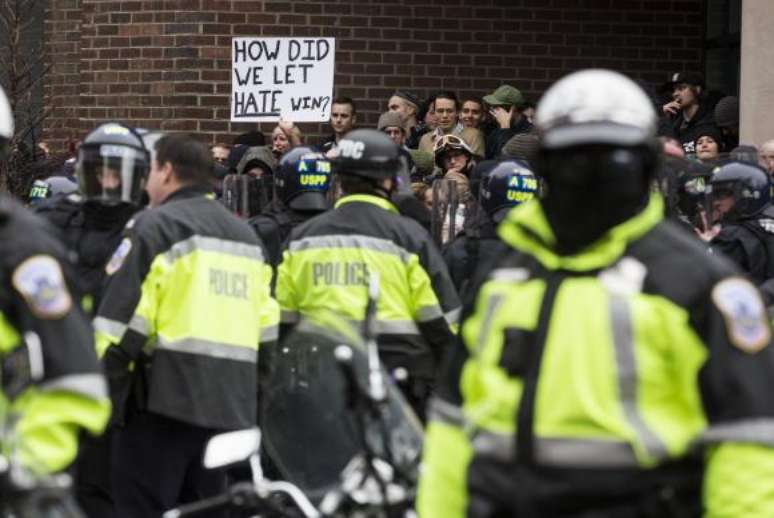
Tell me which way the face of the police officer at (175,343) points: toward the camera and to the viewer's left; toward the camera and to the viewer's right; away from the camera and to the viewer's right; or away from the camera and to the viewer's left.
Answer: away from the camera and to the viewer's left

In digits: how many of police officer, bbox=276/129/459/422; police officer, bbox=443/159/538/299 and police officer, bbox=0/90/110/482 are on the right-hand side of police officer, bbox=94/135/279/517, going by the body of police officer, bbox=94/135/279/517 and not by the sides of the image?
2

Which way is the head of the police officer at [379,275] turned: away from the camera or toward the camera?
away from the camera

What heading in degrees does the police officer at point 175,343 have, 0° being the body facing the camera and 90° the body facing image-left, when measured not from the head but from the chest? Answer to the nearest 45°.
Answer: approximately 135°

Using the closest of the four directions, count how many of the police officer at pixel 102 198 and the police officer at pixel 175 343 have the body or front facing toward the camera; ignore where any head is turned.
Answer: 1

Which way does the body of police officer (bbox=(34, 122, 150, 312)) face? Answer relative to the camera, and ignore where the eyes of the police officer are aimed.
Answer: toward the camera

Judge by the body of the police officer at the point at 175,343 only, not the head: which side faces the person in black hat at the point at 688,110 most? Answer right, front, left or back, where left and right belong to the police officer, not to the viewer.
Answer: right

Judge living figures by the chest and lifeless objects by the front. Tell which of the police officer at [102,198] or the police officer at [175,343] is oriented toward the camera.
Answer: the police officer at [102,198]

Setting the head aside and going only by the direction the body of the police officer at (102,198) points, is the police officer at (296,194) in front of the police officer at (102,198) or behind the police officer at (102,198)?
behind

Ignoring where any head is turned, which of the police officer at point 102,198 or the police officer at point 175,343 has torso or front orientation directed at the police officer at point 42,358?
the police officer at point 102,198
